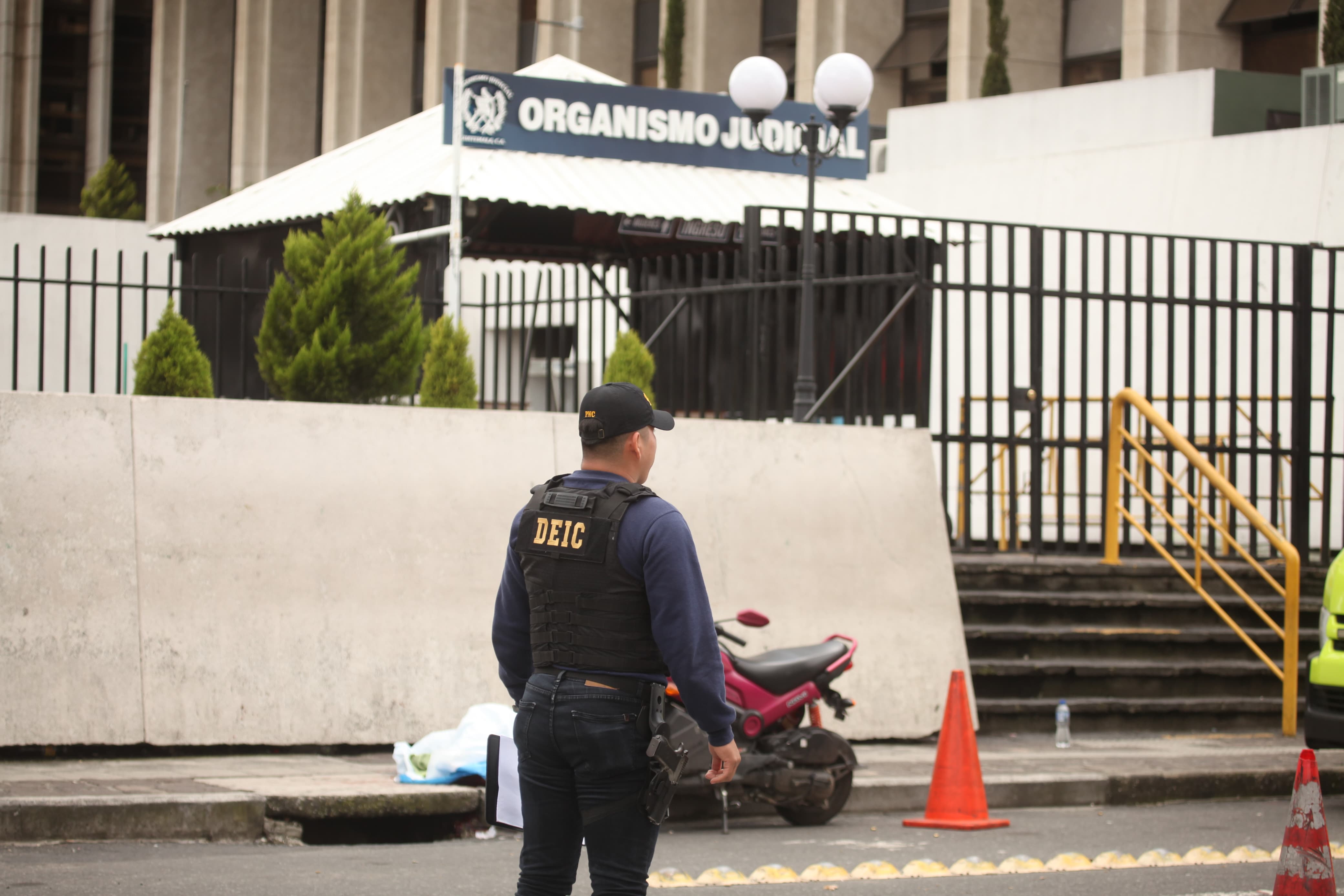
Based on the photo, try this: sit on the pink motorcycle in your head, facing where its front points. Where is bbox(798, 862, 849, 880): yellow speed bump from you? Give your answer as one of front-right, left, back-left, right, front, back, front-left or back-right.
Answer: front-left

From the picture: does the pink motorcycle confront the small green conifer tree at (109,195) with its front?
no

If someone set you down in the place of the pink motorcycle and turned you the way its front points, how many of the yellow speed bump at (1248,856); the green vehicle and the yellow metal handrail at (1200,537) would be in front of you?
0

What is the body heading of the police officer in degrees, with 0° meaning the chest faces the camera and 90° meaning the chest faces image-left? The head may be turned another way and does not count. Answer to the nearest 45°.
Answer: approximately 225°

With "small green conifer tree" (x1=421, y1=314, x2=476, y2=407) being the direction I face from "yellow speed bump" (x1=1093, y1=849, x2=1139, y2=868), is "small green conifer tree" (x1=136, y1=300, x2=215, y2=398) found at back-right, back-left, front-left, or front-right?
front-left

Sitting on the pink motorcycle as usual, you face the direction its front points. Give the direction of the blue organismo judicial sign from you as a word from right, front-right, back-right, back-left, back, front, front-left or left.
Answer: back-right

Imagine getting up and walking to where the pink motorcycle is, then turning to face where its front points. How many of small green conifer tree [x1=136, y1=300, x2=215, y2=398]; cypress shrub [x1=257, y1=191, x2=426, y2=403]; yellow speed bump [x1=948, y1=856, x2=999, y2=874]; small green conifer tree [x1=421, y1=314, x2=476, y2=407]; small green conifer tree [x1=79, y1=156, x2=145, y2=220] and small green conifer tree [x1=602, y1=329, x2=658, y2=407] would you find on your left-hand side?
1

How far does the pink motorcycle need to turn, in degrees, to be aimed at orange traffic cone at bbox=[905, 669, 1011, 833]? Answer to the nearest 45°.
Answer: approximately 135° to its left

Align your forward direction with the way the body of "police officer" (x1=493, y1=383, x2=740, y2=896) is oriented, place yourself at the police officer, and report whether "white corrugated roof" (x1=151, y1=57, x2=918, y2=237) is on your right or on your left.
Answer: on your left

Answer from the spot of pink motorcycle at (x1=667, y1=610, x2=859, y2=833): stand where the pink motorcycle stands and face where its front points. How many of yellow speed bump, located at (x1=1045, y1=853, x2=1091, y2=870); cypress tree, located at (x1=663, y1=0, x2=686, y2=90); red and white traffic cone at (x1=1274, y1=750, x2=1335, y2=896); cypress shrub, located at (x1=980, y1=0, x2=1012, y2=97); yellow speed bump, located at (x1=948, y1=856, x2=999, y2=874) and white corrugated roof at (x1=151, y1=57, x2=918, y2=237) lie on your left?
3

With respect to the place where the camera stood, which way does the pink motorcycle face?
facing the viewer and to the left of the viewer

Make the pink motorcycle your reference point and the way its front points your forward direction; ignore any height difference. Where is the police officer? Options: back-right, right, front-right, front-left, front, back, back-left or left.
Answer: front-left

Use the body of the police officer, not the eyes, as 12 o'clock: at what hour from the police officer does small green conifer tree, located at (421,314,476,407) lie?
The small green conifer tree is roughly at 10 o'clock from the police officer.

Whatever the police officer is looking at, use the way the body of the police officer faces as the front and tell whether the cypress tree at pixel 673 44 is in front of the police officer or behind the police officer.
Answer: in front

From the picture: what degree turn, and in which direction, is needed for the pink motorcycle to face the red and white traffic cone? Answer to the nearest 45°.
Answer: approximately 90° to its left

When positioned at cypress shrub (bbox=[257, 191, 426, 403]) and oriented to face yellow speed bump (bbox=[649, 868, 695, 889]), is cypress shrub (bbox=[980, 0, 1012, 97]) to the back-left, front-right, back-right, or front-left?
back-left
